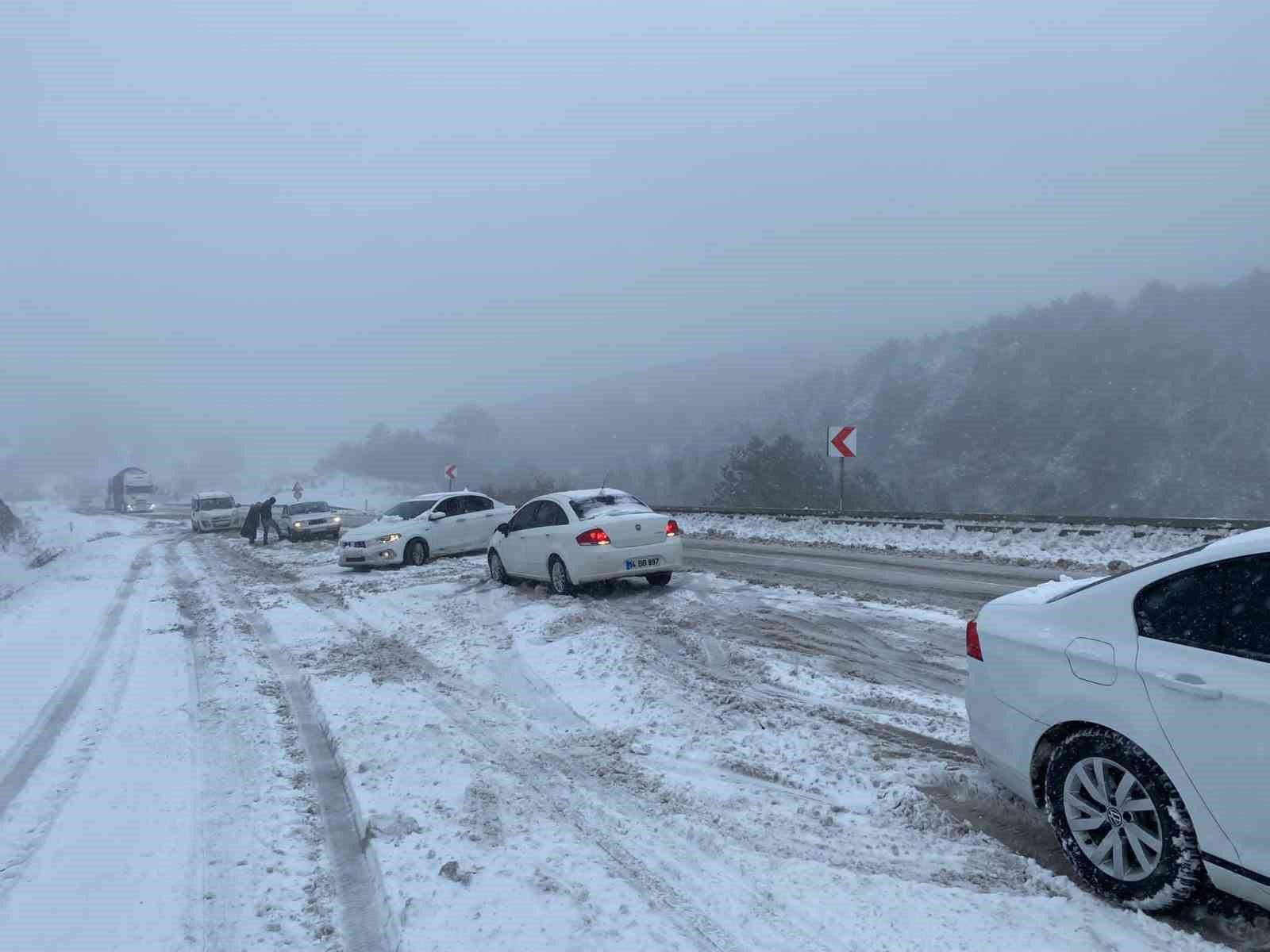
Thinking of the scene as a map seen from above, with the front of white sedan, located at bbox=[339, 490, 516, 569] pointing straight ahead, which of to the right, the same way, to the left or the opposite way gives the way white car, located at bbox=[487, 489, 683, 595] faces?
to the right

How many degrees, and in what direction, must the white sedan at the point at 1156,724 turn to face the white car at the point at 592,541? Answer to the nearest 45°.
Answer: approximately 180°

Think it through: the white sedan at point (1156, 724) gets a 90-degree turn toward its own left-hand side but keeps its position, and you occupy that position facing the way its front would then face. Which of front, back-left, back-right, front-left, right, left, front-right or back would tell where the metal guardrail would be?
front-left

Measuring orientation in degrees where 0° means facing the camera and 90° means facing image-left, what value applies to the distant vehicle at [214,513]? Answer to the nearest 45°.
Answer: approximately 315°

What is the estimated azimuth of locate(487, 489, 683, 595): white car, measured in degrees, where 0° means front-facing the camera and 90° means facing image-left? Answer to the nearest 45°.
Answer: approximately 135°

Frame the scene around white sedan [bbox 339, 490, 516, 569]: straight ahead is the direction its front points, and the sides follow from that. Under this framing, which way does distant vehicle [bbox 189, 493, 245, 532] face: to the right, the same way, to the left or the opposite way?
to the left

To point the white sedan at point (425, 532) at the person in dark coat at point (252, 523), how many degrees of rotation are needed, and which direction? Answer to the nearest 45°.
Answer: approximately 90° to its right

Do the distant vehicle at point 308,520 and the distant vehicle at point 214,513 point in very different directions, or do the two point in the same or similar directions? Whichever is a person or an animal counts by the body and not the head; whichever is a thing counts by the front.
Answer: same or similar directions

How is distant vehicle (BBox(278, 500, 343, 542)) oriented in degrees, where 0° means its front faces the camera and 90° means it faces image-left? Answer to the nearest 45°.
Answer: approximately 315°

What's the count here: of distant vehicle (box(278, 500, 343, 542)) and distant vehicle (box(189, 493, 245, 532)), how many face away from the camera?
0
